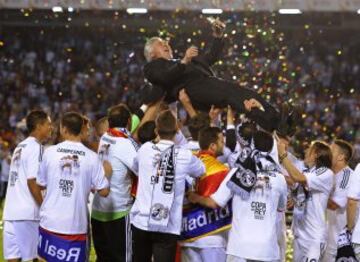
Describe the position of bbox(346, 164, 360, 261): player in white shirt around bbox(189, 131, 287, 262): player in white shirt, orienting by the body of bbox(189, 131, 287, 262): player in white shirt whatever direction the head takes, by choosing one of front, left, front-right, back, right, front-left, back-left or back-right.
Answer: front-right

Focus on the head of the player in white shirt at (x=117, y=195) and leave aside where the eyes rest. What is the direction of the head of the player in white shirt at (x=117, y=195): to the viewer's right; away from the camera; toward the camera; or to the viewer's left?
away from the camera

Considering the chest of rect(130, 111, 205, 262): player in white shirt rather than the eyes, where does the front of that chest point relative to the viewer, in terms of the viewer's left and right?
facing away from the viewer

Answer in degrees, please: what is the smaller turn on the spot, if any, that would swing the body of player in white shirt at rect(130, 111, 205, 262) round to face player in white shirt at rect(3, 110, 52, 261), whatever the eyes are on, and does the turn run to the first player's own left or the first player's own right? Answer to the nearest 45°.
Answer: approximately 45° to the first player's own left

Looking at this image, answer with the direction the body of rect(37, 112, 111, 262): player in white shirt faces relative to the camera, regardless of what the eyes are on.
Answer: away from the camera

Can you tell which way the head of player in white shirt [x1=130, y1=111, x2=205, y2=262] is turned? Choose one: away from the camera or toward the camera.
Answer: away from the camera

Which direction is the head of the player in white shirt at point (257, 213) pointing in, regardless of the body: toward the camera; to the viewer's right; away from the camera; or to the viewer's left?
away from the camera

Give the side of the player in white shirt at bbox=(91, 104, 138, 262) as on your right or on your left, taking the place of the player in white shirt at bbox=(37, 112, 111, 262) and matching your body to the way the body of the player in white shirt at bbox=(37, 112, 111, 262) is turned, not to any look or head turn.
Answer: on your right

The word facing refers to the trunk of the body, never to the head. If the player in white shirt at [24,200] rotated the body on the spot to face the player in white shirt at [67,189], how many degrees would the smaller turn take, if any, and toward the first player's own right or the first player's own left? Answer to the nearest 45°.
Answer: approximately 90° to the first player's own right

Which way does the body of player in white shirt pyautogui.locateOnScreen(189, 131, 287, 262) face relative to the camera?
away from the camera
